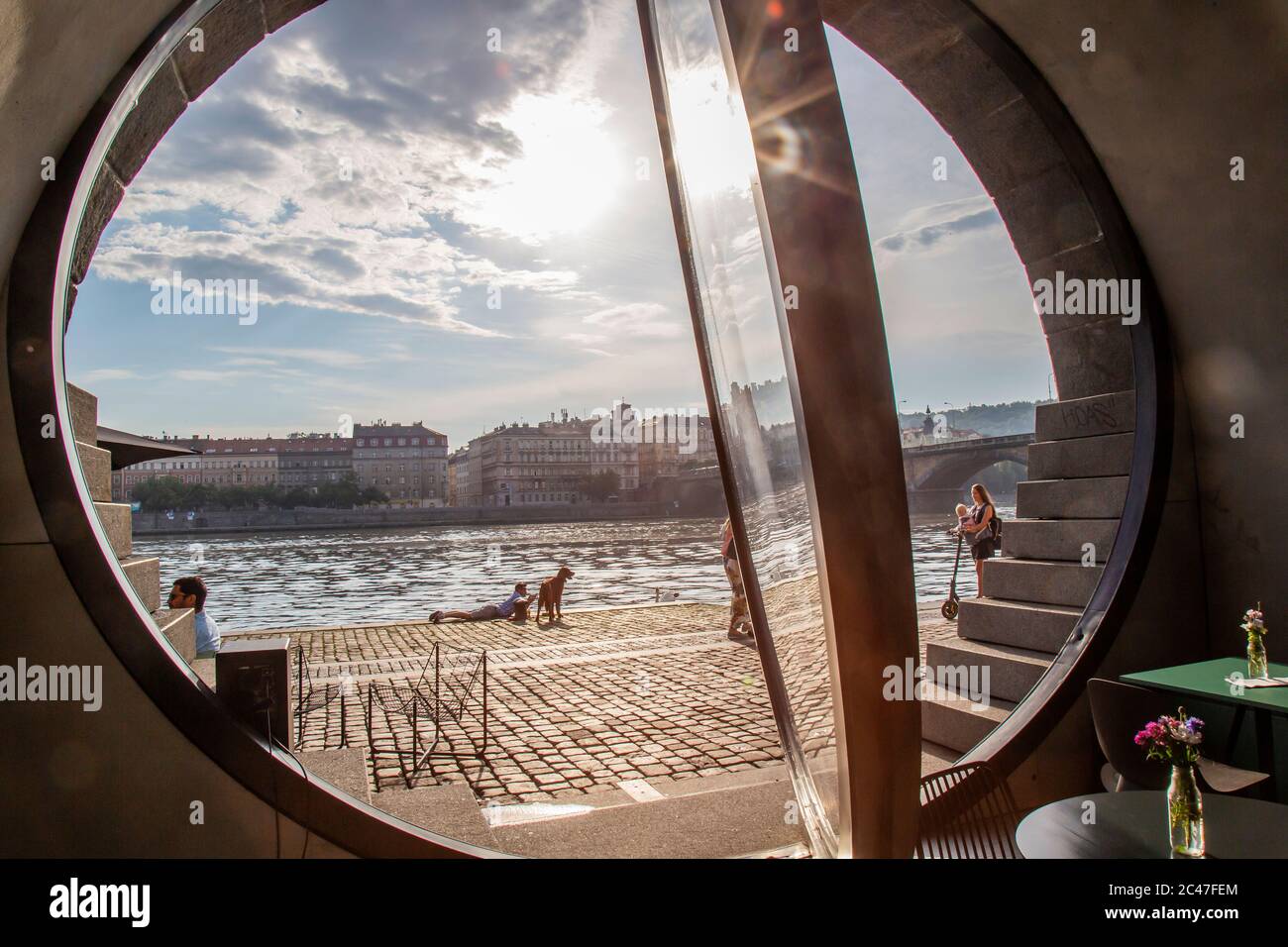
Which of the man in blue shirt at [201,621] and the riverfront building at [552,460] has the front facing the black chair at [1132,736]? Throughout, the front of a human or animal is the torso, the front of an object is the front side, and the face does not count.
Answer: the riverfront building

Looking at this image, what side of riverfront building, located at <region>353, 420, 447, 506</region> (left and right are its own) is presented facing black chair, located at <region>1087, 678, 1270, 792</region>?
front

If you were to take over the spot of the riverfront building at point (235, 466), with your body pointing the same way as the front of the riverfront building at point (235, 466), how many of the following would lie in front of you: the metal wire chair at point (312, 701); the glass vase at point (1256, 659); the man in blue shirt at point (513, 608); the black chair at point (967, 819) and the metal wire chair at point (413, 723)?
5

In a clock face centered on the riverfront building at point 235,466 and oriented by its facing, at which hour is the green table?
The green table is roughly at 12 o'clock from the riverfront building.

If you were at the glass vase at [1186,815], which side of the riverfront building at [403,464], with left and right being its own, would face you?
front

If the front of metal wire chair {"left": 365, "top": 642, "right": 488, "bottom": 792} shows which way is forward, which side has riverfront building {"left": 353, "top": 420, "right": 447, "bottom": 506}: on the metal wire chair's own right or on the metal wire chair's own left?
on the metal wire chair's own right
